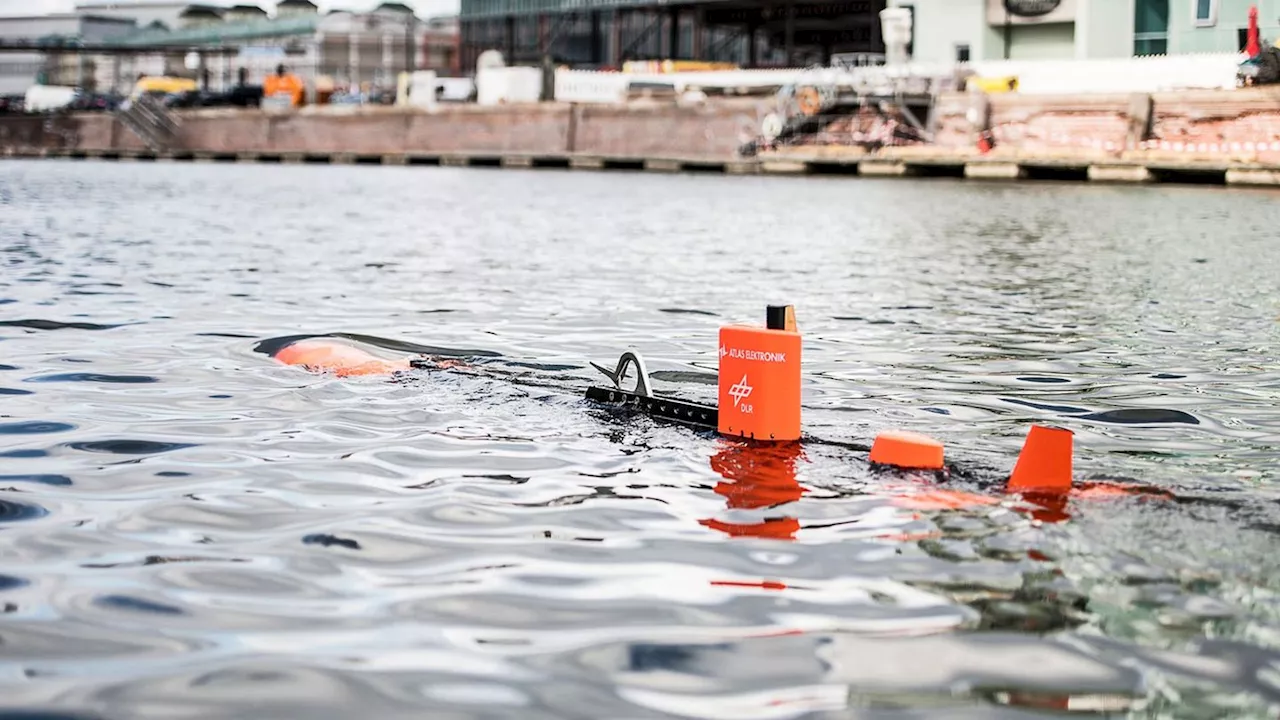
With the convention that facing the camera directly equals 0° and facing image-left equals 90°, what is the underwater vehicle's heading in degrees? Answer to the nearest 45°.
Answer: approximately 135°

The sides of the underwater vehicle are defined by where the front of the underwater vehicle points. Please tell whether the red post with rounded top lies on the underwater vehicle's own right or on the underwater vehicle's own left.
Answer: on the underwater vehicle's own right
